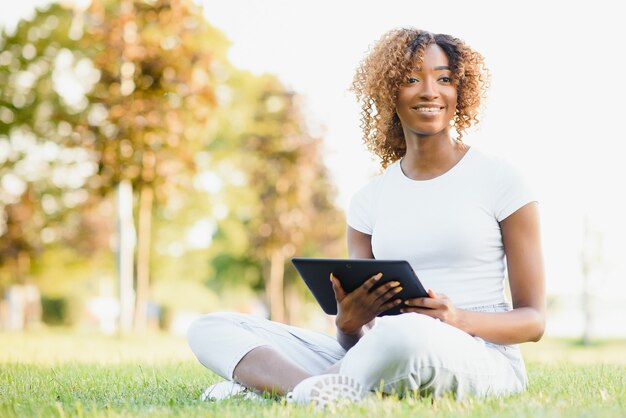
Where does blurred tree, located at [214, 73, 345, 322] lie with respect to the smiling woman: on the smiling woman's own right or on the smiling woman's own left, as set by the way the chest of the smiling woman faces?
on the smiling woman's own right

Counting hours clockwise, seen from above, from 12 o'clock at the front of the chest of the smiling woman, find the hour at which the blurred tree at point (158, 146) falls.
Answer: The blurred tree is roughly at 4 o'clock from the smiling woman.

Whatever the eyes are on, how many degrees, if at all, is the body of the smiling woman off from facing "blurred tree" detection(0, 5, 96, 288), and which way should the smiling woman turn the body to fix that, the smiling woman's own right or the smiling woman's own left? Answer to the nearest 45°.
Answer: approximately 90° to the smiling woman's own right

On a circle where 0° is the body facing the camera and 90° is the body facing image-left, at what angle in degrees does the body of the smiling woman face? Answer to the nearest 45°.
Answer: approximately 45°

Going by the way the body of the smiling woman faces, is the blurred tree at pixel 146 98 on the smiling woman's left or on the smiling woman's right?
on the smiling woman's right
